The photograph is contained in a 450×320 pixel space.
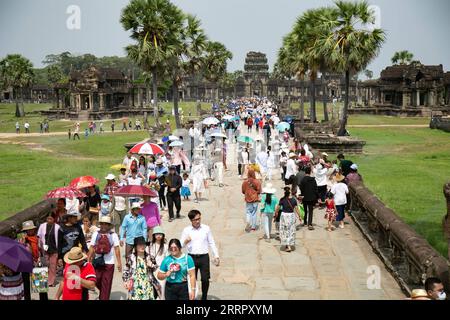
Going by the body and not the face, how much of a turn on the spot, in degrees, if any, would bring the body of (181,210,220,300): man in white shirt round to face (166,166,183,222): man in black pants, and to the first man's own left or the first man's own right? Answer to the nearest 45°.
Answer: approximately 180°

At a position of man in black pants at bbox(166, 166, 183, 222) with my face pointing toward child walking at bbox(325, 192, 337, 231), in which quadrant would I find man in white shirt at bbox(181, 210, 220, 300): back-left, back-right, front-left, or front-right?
front-right

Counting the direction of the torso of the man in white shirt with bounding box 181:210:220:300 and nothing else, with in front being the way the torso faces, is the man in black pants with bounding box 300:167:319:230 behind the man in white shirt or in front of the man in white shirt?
behind

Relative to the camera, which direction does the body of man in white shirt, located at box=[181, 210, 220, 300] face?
toward the camera

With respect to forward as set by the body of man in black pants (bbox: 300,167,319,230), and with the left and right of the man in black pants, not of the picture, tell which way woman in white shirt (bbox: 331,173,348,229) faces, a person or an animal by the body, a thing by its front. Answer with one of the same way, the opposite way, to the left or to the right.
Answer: the same way

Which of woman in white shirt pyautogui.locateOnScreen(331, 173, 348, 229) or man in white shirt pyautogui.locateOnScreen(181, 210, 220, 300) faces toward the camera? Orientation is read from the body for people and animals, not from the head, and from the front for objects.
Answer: the man in white shirt
